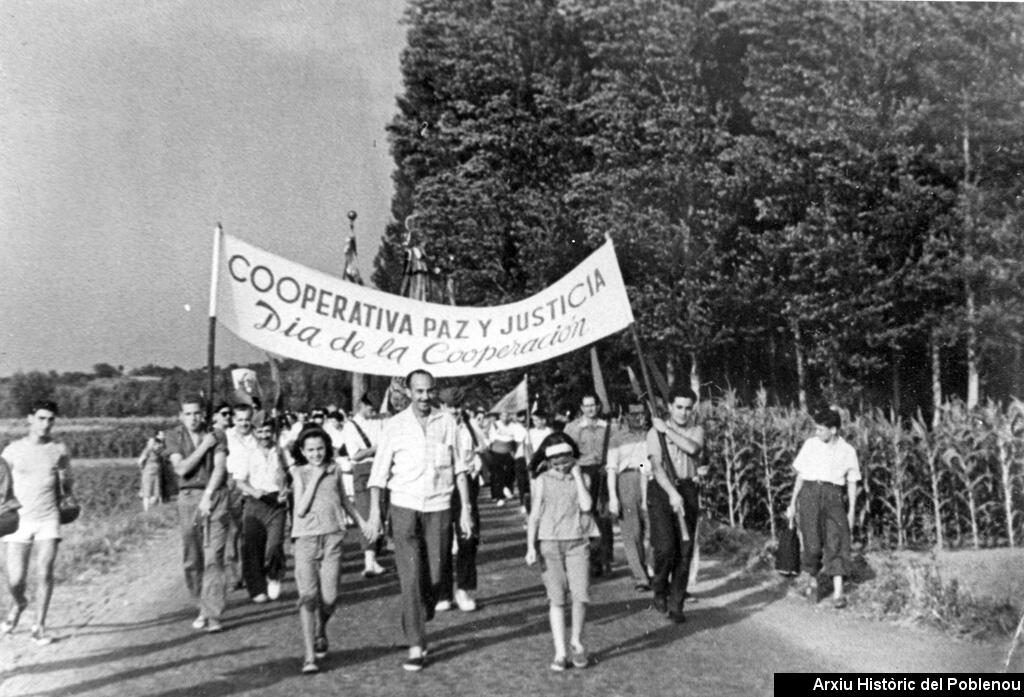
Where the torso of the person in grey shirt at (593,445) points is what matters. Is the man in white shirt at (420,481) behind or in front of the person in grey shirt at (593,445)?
in front

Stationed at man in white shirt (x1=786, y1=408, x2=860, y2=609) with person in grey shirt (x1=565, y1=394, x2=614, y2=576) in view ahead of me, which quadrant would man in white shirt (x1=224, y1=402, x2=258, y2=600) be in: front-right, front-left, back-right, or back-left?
front-left

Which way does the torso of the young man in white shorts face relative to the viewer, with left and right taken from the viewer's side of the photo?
facing the viewer

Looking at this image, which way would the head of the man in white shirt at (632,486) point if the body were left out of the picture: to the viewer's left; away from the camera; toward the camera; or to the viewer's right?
toward the camera

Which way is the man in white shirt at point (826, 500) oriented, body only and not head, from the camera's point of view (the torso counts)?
toward the camera

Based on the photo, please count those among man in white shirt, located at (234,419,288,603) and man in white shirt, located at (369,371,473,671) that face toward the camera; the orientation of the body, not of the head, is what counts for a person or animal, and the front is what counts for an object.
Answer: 2

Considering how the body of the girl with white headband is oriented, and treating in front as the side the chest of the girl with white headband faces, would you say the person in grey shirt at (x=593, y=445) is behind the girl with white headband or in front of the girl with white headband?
behind

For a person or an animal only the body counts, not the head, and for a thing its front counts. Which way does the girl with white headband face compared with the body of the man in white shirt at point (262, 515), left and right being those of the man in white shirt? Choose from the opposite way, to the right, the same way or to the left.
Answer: the same way

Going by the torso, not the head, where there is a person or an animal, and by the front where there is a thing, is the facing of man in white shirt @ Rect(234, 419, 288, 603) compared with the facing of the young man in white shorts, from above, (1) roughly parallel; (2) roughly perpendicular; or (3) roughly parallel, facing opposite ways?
roughly parallel

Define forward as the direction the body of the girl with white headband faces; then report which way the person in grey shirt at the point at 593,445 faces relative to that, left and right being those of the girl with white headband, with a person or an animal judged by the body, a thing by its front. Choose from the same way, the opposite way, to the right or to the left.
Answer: the same way

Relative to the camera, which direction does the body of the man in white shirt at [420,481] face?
toward the camera

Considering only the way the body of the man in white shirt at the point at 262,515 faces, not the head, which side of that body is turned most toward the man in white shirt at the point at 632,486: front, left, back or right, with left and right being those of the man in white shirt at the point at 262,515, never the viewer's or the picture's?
left

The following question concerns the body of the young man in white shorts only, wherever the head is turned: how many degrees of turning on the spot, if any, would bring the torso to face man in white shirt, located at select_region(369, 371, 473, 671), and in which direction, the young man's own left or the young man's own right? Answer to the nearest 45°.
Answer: approximately 45° to the young man's own left
